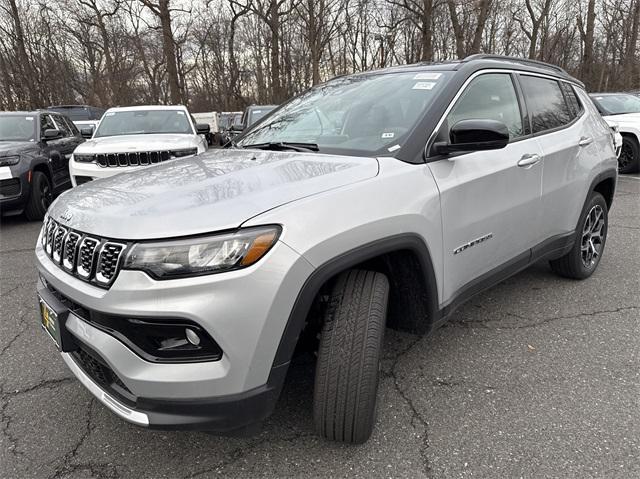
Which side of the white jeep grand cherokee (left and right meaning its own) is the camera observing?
front

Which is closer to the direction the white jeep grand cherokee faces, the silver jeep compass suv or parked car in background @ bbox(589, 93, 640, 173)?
the silver jeep compass suv

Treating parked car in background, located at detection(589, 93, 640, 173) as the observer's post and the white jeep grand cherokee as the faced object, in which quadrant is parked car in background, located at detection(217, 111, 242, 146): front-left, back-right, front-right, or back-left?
front-right

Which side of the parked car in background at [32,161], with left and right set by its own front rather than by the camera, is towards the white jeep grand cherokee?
left

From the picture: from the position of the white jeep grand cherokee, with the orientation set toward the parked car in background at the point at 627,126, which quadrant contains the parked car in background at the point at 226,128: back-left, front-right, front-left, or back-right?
front-left

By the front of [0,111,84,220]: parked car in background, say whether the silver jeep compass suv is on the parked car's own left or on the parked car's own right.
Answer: on the parked car's own left

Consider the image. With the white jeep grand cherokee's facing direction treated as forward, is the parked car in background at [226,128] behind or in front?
behind

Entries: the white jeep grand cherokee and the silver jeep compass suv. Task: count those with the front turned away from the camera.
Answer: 0

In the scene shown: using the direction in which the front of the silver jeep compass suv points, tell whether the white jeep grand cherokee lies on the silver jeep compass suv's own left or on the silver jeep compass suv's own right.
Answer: on the silver jeep compass suv's own right

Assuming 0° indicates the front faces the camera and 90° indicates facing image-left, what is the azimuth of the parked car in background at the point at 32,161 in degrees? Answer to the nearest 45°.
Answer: approximately 45°

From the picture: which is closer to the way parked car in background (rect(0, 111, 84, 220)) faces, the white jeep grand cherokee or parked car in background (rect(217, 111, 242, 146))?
the white jeep grand cherokee

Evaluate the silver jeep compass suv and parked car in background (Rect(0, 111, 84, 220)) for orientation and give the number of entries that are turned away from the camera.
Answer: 0
